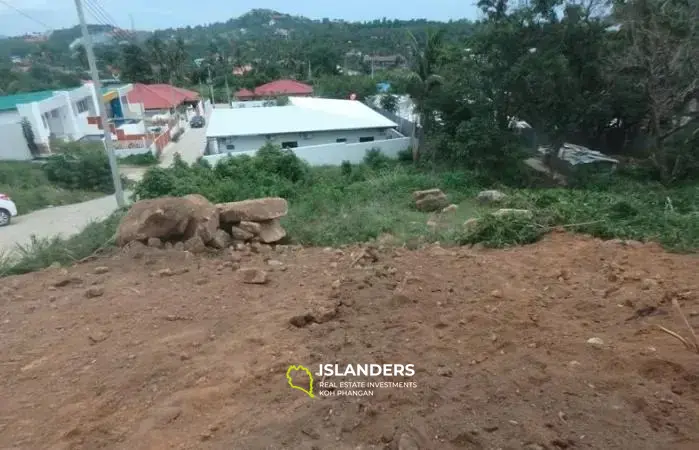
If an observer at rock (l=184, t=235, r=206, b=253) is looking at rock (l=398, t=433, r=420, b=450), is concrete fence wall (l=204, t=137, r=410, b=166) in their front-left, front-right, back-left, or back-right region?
back-left

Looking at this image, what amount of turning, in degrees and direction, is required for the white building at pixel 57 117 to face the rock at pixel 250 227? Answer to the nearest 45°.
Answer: approximately 45° to its right

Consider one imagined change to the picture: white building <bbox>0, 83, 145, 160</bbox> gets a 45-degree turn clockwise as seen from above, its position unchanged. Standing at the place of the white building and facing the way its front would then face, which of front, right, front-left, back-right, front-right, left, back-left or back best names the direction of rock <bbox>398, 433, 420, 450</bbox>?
front

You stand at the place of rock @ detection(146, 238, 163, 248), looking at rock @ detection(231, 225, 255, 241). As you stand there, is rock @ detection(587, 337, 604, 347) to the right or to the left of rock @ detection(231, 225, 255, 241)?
right

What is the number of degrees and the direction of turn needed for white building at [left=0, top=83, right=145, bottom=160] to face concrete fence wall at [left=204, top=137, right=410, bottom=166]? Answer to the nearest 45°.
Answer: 0° — it already faces it

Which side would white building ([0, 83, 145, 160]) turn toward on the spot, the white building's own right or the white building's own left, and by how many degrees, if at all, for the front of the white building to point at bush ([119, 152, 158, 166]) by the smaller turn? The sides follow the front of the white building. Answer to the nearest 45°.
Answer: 0° — it already faces it

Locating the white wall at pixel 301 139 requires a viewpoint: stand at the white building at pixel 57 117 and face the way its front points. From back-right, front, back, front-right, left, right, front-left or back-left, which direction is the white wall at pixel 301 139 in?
front

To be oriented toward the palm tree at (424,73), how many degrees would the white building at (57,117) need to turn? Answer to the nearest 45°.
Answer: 0° — it already faces it

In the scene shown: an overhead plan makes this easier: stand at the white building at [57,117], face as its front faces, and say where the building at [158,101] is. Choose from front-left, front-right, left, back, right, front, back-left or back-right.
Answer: left

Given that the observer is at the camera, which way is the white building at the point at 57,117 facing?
facing the viewer and to the right of the viewer

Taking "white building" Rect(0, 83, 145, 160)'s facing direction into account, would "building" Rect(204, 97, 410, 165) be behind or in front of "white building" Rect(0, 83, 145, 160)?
in front

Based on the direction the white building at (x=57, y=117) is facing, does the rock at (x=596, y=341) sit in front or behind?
in front

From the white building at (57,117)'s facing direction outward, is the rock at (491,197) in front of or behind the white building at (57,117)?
in front
